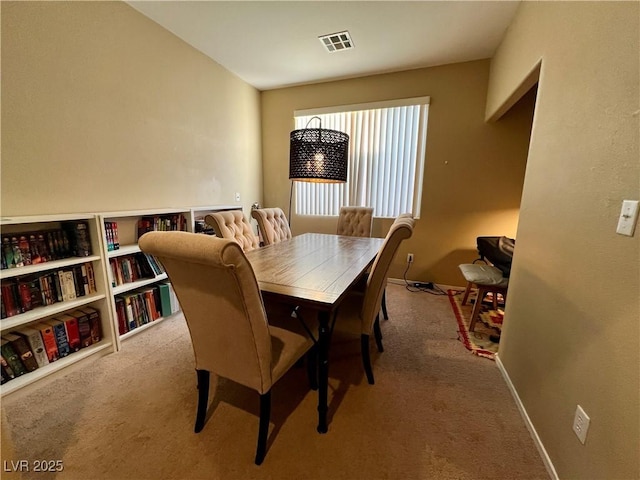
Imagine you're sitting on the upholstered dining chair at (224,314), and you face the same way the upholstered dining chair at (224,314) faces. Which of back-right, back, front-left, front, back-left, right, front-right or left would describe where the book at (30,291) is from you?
left

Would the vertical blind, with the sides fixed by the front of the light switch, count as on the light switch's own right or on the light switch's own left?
on the light switch's own right

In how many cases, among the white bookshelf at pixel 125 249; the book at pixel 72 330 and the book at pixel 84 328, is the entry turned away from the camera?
0

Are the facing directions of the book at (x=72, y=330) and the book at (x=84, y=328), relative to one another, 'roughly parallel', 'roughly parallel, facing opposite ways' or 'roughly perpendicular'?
roughly parallel

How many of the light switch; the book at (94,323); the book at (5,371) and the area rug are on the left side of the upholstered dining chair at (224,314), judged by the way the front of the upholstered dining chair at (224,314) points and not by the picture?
2

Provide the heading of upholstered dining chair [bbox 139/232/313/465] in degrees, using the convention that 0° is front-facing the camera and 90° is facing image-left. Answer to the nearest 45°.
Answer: approximately 225°

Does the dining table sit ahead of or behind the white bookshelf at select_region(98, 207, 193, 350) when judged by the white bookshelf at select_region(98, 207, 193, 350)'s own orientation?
ahead

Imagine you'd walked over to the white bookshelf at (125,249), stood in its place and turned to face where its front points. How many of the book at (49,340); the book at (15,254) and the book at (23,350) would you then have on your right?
3

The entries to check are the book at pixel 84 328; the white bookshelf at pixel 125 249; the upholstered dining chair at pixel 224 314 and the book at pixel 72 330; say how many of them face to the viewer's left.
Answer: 0

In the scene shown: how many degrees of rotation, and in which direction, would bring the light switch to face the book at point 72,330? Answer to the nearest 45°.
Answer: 0° — it already faces it

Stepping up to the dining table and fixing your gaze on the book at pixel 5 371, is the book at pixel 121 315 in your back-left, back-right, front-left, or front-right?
front-right

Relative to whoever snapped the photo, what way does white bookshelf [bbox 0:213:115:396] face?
facing the viewer and to the right of the viewer

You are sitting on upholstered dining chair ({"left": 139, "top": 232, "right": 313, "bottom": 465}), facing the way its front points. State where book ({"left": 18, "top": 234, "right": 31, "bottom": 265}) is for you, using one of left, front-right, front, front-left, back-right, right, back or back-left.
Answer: left

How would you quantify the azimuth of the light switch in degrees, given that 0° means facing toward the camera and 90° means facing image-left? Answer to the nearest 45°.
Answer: approximately 45°

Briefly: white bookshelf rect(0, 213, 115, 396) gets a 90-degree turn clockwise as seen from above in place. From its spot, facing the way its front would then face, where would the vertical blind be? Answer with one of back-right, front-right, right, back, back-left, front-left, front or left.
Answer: back-left

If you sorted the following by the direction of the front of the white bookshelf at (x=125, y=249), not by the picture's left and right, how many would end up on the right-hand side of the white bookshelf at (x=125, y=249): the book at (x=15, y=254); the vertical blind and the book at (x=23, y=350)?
2
